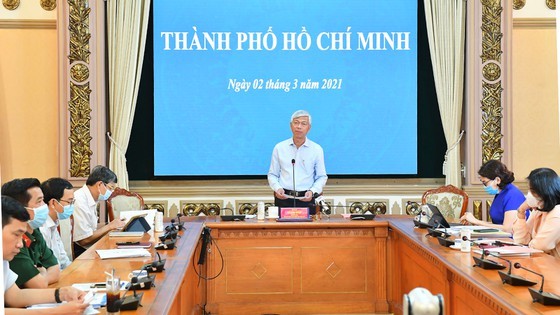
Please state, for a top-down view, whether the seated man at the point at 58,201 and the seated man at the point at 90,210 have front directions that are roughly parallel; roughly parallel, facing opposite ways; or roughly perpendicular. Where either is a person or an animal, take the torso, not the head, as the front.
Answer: roughly parallel

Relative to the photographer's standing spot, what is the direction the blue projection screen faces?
facing the viewer

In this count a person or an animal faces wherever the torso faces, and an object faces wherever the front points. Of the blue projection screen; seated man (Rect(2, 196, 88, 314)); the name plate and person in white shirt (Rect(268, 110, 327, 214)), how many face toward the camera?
3

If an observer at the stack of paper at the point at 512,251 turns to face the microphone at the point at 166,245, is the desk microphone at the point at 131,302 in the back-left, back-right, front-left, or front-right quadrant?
front-left

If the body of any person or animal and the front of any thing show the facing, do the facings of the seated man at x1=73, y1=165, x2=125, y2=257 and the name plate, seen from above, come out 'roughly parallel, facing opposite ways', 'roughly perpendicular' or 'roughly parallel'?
roughly perpendicular

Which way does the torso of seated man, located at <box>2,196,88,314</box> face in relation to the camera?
to the viewer's right

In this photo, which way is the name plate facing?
toward the camera

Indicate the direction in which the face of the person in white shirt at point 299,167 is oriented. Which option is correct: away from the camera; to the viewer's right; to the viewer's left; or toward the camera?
toward the camera

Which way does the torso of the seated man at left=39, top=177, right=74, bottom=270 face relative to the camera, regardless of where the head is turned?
to the viewer's right

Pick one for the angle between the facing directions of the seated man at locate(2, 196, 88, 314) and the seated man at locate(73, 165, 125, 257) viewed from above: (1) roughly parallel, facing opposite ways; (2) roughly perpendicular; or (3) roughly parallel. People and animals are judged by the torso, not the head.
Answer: roughly parallel

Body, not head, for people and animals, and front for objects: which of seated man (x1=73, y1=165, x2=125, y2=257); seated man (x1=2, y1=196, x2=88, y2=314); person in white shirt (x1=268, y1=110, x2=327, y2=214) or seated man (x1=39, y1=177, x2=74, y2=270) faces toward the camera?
the person in white shirt

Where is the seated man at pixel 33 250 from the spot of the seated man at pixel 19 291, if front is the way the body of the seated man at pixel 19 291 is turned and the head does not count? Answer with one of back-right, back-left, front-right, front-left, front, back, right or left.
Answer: left

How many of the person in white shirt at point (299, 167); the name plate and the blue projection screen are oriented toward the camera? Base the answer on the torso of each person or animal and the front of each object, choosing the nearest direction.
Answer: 3

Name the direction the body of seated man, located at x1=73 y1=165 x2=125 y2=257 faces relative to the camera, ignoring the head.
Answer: to the viewer's right

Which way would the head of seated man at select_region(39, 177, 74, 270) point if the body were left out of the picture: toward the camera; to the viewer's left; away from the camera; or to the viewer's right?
to the viewer's right

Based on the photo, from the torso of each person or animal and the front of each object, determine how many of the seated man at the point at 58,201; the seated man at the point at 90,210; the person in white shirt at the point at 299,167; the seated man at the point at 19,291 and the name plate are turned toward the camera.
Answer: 2
